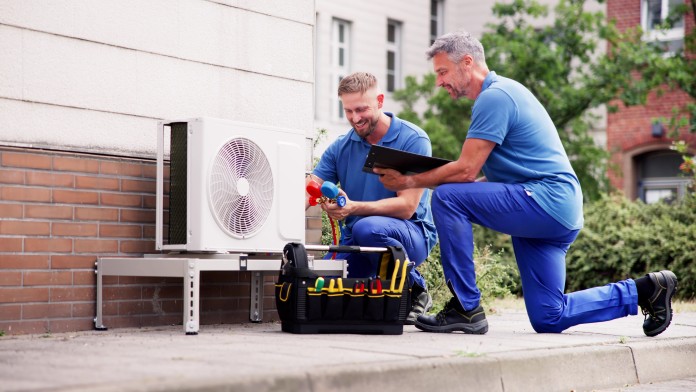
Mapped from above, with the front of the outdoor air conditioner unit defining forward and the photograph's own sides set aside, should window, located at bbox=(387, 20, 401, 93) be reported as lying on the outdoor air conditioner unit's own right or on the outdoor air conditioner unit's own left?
on the outdoor air conditioner unit's own left

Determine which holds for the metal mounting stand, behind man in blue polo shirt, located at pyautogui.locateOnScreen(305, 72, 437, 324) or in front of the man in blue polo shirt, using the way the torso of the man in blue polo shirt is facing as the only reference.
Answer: in front

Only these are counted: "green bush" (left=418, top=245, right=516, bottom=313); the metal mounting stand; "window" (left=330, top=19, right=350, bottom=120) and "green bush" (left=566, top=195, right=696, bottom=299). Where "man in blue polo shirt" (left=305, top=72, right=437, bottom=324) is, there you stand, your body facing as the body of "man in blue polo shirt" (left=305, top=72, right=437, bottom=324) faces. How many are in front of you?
1

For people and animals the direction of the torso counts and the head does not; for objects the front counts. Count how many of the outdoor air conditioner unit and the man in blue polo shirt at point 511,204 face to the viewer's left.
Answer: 1

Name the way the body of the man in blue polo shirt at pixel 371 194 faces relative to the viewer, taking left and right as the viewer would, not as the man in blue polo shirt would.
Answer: facing the viewer and to the left of the viewer

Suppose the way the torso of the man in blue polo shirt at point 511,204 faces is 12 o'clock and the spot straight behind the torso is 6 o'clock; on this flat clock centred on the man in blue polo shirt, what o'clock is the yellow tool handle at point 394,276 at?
The yellow tool handle is roughly at 11 o'clock from the man in blue polo shirt.

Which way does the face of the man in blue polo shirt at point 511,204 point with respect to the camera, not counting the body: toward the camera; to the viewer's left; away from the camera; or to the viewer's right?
to the viewer's left

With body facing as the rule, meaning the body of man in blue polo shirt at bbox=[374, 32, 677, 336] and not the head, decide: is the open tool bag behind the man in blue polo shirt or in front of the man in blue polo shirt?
in front

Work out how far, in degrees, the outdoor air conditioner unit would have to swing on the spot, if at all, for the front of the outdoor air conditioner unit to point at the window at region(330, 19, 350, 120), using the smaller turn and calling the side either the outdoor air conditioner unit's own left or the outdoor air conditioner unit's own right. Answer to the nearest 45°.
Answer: approximately 135° to the outdoor air conditioner unit's own left

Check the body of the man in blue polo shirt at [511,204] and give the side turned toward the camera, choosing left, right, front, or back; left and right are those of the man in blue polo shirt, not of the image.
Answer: left

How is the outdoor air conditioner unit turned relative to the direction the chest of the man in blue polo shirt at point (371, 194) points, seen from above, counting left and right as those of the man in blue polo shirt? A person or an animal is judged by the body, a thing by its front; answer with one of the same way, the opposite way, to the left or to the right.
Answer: to the left

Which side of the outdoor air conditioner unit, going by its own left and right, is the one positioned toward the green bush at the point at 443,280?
left

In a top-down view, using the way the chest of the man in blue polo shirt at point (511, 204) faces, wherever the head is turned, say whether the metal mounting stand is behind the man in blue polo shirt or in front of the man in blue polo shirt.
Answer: in front

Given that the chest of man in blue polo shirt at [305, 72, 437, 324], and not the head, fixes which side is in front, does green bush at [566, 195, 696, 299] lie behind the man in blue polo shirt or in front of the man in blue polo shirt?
behind

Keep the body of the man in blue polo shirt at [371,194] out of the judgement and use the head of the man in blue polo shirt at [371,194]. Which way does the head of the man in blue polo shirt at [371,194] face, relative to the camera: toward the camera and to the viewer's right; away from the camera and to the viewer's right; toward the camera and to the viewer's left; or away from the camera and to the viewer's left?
toward the camera and to the viewer's left
